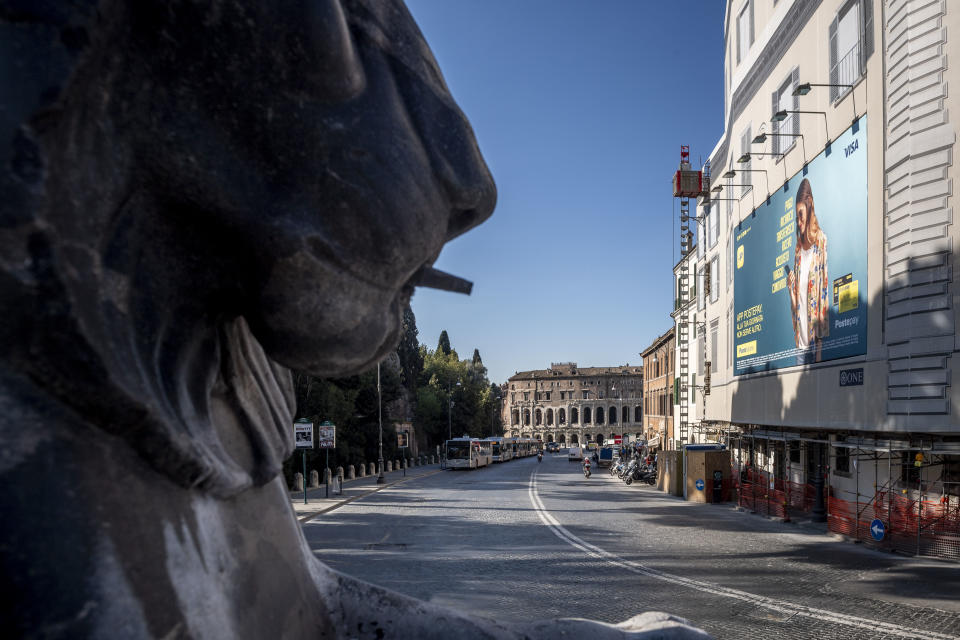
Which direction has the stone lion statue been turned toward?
to the viewer's right

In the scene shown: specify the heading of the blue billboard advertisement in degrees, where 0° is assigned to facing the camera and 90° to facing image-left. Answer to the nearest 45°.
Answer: approximately 45°

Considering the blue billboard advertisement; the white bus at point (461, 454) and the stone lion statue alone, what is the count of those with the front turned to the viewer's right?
1

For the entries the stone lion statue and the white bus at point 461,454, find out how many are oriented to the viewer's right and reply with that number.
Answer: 1

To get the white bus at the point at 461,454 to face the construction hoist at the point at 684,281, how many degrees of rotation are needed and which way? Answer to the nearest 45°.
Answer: approximately 90° to its left

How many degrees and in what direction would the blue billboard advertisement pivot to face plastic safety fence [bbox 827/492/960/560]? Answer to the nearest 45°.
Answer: approximately 45° to its left

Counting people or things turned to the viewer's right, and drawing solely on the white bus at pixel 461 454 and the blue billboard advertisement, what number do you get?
0
